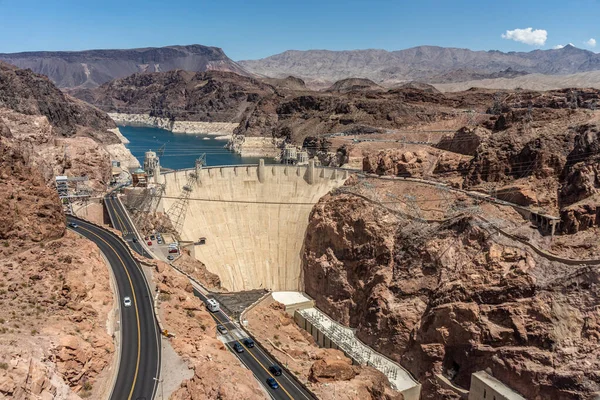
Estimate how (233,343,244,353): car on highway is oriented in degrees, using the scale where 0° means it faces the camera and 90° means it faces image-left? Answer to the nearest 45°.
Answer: approximately 315°

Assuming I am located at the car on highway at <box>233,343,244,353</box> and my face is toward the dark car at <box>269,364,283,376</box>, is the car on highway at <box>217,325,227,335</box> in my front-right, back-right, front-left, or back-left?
back-left

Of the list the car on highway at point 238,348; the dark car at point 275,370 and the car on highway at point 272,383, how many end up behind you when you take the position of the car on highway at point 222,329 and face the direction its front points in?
0

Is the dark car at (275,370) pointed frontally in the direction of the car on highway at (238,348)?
yes

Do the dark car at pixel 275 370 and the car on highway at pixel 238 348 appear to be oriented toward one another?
yes

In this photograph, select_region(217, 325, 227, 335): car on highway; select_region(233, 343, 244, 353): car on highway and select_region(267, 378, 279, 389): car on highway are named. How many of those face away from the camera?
0

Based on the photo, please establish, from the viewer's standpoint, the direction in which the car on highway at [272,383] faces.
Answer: facing the viewer and to the right of the viewer

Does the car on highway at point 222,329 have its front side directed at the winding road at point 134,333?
no

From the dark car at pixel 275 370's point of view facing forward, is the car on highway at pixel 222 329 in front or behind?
in front

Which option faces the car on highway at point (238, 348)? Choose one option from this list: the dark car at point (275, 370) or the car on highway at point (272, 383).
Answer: the dark car

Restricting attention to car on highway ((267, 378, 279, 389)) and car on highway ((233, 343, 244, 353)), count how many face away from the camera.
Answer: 0

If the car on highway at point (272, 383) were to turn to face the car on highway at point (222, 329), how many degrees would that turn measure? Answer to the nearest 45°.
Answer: approximately 180°

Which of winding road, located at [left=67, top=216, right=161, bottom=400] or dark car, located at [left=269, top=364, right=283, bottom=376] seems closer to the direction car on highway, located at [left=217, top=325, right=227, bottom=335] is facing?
the dark car

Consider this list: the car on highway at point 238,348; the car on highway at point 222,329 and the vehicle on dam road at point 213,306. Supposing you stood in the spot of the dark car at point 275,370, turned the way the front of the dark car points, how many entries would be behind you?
0

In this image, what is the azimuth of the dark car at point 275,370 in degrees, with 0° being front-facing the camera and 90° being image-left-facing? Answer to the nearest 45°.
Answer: approximately 135°

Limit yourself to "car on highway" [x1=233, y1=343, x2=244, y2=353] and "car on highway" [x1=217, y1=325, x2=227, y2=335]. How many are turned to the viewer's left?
0

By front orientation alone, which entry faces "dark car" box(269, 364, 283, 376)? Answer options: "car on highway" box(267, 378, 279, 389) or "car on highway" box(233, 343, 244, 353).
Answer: "car on highway" box(233, 343, 244, 353)

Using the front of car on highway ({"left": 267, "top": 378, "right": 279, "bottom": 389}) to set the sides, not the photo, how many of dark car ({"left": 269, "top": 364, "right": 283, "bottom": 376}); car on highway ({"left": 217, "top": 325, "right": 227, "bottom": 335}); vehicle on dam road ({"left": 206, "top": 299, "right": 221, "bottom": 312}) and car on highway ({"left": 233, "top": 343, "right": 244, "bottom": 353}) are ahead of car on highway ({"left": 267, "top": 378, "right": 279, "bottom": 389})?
0

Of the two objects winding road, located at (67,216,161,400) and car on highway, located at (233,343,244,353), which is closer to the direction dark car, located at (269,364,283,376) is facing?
the car on highway

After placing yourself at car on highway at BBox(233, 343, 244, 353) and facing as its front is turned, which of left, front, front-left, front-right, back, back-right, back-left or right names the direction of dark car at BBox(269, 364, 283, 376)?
front

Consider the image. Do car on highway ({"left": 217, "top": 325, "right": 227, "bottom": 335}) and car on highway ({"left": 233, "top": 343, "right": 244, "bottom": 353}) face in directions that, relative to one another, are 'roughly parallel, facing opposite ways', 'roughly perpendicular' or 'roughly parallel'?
roughly parallel

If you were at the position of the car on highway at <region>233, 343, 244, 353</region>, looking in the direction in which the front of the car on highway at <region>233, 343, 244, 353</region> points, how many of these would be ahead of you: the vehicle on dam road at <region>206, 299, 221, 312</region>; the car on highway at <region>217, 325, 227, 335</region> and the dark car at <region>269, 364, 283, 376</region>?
1

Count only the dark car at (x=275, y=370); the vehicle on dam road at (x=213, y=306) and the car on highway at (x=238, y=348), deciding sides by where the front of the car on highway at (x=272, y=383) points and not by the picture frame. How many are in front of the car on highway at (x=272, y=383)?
0
